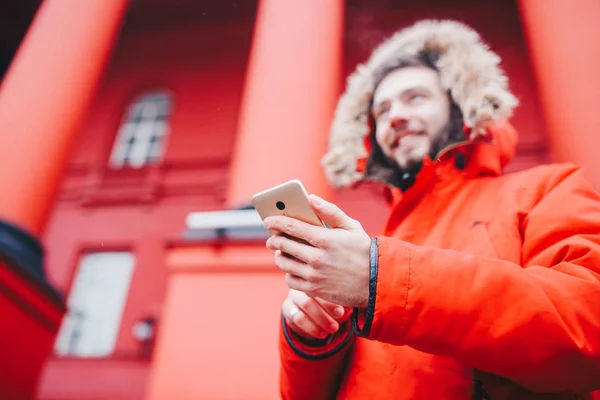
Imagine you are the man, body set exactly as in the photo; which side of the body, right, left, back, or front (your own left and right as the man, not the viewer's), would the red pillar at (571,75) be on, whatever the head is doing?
back

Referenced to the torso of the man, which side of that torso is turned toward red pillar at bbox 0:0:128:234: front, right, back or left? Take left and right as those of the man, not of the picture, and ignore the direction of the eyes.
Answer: right

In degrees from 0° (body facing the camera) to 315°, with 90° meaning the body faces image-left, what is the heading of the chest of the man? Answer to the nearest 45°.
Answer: approximately 45°

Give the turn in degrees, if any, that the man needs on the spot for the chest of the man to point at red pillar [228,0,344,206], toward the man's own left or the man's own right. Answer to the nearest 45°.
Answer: approximately 90° to the man's own right
